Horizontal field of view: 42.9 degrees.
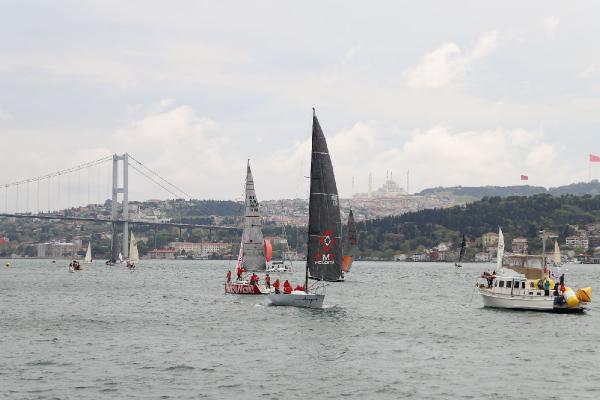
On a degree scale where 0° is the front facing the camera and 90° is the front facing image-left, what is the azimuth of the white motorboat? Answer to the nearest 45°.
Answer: approximately 90°

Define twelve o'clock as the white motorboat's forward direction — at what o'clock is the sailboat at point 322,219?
The sailboat is roughly at 11 o'clock from the white motorboat.
